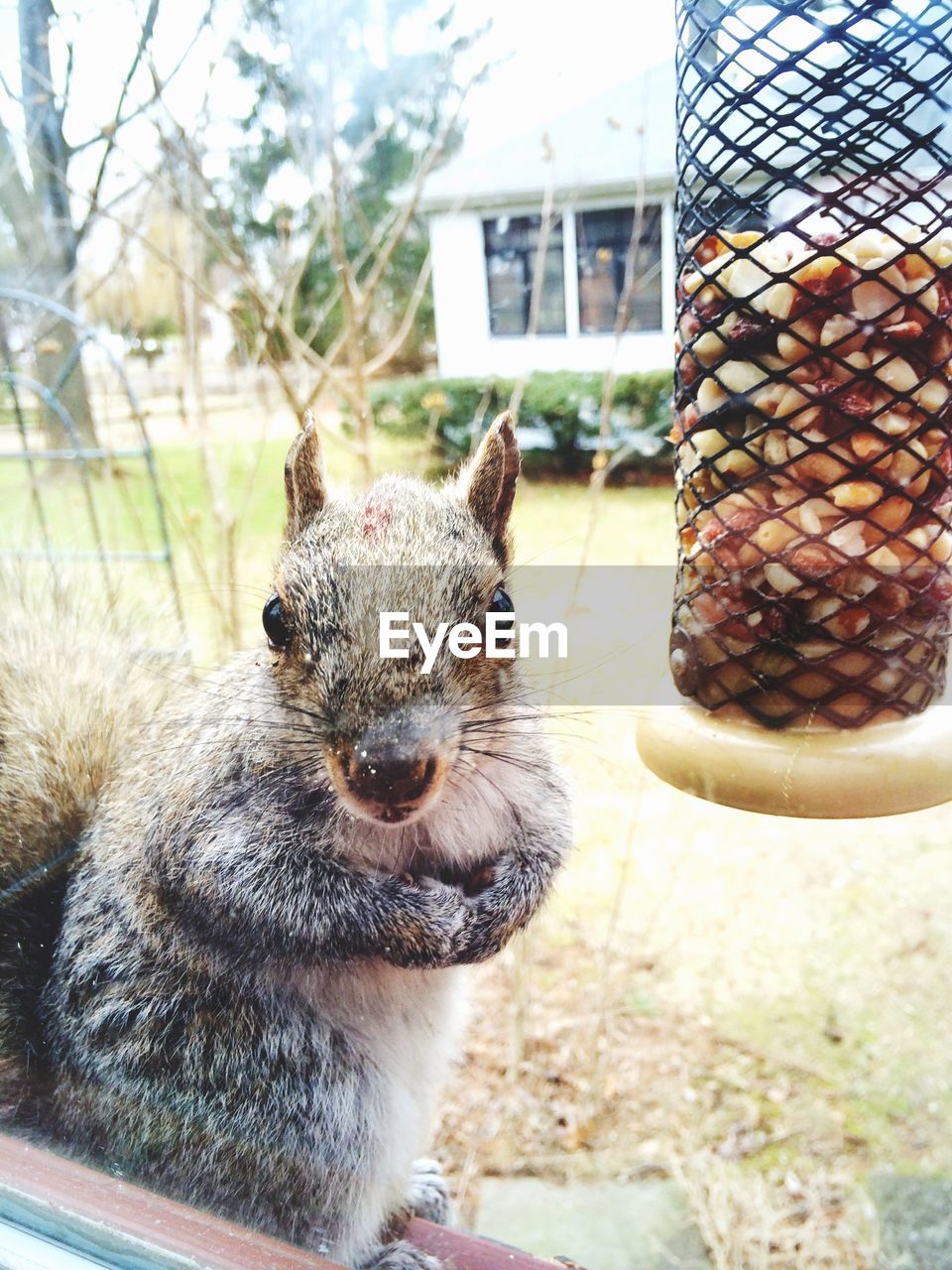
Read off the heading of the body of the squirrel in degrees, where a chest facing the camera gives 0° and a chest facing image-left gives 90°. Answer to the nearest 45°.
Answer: approximately 315°

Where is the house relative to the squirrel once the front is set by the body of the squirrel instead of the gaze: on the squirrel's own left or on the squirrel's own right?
on the squirrel's own left

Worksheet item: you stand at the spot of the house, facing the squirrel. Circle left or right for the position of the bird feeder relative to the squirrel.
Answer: left
